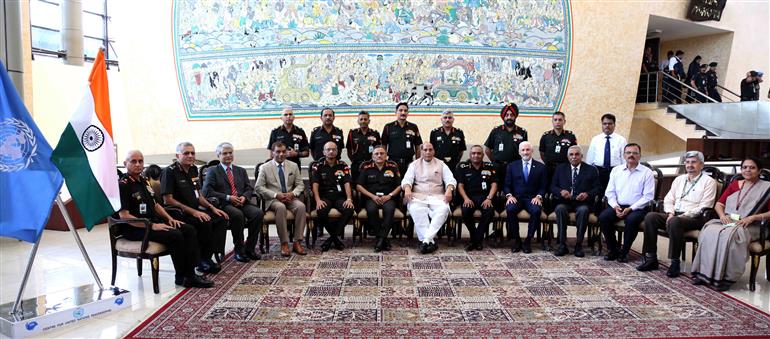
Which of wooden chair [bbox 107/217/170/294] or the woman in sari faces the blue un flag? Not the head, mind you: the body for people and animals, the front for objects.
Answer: the woman in sari

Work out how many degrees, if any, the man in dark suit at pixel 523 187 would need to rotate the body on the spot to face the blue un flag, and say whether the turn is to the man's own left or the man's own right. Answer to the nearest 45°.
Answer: approximately 45° to the man's own right

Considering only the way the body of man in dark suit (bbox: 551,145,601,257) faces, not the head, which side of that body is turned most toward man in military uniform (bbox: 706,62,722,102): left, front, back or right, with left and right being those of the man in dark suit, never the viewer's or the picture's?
back

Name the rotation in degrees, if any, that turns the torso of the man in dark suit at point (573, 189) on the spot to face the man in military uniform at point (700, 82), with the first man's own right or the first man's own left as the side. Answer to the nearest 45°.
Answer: approximately 180°

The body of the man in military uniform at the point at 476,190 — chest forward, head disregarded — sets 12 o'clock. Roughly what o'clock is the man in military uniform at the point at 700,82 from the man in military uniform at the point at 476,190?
the man in military uniform at the point at 700,82 is roughly at 7 o'clock from the man in military uniform at the point at 476,190.

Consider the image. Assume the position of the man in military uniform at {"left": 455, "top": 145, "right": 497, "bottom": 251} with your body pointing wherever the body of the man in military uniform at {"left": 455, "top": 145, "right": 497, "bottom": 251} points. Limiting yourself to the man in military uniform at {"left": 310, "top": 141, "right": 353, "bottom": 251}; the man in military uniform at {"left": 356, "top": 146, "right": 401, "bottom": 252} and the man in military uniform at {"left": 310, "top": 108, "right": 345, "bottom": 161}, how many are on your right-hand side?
3

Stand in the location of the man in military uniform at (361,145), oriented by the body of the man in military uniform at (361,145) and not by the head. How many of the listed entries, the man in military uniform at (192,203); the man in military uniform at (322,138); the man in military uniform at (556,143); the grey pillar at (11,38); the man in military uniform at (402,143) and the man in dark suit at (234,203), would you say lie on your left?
2

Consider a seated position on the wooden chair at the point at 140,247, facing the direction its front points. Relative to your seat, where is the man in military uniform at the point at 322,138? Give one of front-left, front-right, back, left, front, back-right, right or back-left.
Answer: left

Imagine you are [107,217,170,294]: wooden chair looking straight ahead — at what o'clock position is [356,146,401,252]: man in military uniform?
The man in military uniform is roughly at 10 o'clock from the wooden chair.

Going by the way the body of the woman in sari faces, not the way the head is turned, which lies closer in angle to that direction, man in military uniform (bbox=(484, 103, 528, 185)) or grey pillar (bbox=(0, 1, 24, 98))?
the grey pillar

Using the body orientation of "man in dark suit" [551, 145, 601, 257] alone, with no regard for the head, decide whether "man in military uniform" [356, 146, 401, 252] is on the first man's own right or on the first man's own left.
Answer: on the first man's own right

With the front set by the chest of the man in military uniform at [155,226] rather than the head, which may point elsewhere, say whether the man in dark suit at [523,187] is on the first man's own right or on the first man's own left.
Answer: on the first man's own left
